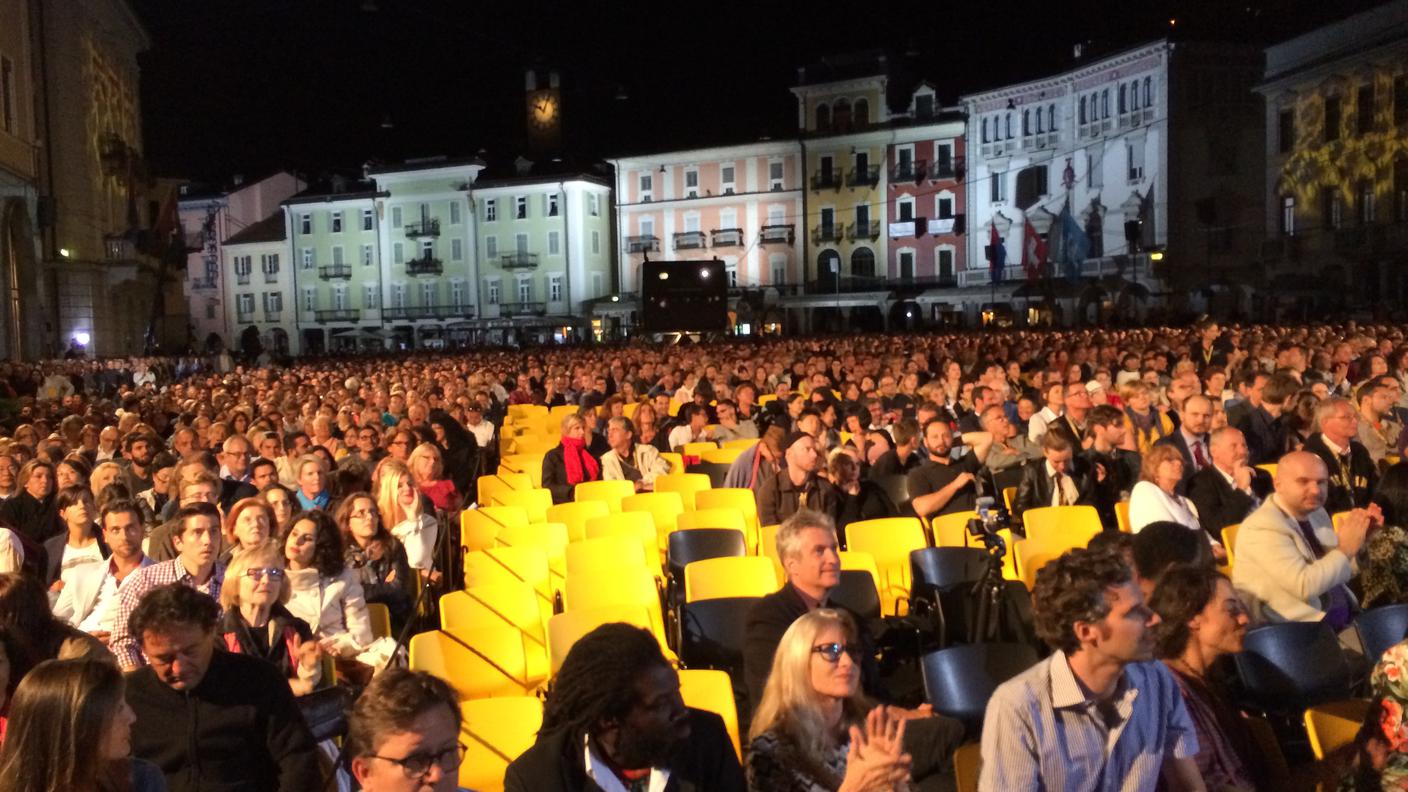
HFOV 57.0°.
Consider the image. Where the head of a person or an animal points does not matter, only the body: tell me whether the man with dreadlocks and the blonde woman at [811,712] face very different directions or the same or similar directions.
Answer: same or similar directions

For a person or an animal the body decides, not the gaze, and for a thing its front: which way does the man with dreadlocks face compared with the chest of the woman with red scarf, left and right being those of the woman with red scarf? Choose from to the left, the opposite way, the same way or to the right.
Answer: the same way

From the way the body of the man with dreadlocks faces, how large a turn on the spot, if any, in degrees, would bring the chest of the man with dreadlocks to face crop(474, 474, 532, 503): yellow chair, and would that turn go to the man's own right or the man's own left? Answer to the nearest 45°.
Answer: approximately 135° to the man's own left

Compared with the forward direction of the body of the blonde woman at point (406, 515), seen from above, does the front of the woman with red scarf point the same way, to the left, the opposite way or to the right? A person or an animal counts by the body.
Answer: the same way

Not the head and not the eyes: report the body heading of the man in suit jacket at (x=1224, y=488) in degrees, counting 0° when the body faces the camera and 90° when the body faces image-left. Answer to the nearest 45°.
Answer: approximately 315°

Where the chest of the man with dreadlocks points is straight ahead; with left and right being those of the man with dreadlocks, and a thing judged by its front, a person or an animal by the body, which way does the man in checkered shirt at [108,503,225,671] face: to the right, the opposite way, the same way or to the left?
the same way

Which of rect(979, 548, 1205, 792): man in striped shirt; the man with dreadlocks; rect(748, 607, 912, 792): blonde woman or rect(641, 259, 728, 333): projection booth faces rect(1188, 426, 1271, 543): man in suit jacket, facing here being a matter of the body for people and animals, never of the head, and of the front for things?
the projection booth

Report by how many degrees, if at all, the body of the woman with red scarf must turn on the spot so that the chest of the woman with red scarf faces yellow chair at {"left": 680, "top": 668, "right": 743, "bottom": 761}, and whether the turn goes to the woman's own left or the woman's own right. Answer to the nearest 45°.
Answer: approximately 45° to the woman's own right

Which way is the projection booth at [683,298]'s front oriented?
toward the camera

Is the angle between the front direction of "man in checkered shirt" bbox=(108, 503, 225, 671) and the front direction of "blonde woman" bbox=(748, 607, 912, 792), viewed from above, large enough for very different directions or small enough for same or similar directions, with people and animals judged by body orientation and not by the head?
same or similar directions

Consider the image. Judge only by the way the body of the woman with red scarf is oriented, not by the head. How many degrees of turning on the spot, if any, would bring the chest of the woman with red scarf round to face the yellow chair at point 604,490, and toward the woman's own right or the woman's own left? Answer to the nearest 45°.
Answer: approximately 45° to the woman's own right

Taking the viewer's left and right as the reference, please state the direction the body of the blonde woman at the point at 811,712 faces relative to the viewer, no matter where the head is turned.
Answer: facing the viewer and to the right of the viewer

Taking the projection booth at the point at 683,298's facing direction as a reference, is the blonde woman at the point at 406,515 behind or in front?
in front

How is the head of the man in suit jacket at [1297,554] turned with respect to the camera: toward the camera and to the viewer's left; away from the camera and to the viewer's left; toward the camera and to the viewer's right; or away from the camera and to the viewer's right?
toward the camera and to the viewer's right

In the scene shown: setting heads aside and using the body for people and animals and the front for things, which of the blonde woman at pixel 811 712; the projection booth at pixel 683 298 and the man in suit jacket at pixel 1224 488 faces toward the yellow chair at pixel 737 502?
the projection booth

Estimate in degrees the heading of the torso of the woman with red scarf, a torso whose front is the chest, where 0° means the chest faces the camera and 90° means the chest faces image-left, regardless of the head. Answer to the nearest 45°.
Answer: approximately 315°

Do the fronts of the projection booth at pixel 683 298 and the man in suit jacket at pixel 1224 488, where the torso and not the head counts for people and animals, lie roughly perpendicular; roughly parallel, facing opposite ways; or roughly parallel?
roughly parallel
